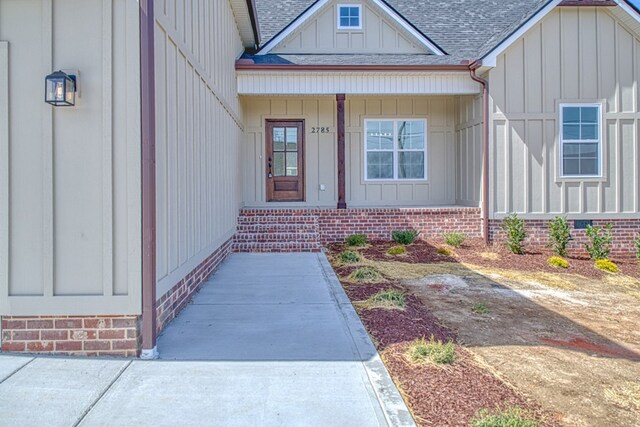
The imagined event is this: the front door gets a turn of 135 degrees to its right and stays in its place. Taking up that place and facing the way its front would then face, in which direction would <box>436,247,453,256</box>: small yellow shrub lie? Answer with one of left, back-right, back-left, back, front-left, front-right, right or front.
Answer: back

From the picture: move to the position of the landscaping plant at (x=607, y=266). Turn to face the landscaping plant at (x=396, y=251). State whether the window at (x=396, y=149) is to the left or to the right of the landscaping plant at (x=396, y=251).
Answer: right

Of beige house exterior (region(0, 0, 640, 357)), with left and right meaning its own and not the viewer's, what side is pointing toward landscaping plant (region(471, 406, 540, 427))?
front

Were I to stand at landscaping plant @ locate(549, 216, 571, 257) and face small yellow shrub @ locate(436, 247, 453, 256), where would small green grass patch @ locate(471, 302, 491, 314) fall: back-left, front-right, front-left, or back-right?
front-left

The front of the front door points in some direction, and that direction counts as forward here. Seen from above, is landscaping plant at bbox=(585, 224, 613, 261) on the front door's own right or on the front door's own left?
on the front door's own left

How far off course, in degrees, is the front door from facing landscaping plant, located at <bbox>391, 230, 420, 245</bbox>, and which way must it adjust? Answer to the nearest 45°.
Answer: approximately 45° to its left

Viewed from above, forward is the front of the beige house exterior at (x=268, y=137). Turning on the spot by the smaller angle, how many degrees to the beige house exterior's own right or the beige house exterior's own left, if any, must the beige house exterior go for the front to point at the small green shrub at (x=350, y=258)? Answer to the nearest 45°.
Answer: approximately 45° to the beige house exterior's own left

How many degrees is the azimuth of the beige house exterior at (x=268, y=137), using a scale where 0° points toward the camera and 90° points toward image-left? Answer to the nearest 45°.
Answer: approximately 0°

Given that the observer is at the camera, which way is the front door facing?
facing the viewer
